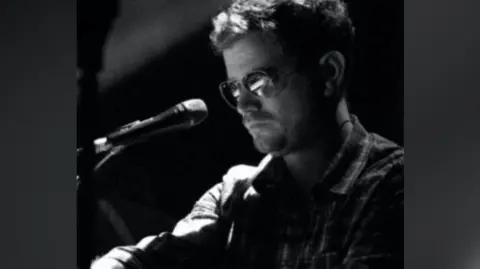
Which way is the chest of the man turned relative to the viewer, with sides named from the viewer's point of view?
facing the viewer and to the left of the viewer

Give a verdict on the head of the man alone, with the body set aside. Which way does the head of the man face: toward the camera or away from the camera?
toward the camera

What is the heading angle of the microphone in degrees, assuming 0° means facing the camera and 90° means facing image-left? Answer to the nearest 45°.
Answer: approximately 270°

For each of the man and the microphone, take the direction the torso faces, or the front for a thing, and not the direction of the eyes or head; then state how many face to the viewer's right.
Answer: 1
